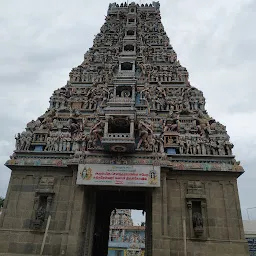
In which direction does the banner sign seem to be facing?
toward the camera

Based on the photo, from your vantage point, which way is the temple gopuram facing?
toward the camera
